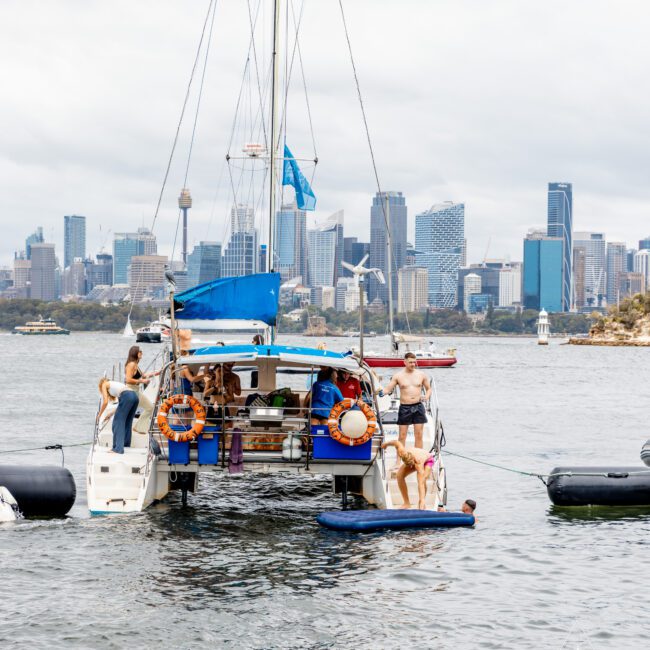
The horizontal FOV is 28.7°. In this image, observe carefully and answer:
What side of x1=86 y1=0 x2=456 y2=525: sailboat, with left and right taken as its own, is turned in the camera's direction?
back

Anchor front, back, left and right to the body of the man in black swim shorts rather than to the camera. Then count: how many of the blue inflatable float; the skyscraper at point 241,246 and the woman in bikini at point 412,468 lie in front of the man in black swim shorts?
2

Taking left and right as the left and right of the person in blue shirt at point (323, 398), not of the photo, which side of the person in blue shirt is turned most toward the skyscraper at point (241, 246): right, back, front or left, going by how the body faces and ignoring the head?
front

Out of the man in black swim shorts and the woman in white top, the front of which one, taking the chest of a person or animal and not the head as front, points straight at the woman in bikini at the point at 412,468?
the man in black swim shorts

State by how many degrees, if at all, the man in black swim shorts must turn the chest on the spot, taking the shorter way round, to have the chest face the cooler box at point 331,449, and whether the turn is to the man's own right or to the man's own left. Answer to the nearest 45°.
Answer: approximately 45° to the man's own right

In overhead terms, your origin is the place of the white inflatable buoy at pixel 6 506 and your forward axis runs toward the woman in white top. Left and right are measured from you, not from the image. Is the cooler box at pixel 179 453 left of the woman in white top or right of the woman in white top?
right

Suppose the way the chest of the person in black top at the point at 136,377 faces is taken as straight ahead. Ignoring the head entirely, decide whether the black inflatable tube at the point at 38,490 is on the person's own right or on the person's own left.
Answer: on the person's own right

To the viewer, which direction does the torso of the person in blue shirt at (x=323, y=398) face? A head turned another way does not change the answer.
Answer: away from the camera

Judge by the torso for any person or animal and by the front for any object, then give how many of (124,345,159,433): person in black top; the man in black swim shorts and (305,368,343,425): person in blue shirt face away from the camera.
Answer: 1

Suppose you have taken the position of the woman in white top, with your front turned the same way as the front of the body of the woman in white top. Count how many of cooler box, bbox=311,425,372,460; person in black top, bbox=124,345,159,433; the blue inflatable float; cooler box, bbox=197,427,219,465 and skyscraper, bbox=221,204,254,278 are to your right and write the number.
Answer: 2

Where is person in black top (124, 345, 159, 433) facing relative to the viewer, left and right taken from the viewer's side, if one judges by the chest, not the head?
facing to the right of the viewer

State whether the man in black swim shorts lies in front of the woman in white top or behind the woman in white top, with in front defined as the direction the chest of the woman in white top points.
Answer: behind

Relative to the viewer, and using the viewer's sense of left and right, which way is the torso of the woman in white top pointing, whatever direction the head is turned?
facing to the left of the viewer
